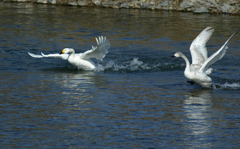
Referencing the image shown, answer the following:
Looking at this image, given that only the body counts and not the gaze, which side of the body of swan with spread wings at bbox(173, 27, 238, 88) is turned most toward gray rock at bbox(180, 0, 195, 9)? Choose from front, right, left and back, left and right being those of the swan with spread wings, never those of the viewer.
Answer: right

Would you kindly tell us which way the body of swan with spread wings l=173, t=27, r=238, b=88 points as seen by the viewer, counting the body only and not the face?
to the viewer's left

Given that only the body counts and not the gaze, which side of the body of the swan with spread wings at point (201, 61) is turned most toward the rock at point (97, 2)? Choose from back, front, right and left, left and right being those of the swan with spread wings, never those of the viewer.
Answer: right

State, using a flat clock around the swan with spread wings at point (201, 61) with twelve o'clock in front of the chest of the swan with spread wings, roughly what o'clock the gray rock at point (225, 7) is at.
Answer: The gray rock is roughly at 3 o'clock from the swan with spread wings.
